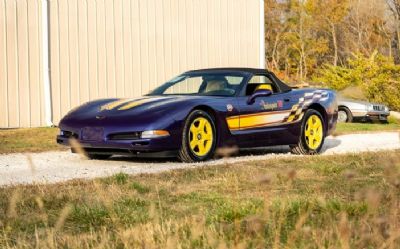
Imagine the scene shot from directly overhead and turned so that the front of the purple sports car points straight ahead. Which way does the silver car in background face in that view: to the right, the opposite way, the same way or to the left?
to the left

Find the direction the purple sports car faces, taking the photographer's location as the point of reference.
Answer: facing the viewer and to the left of the viewer

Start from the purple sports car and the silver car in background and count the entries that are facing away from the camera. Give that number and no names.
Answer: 0

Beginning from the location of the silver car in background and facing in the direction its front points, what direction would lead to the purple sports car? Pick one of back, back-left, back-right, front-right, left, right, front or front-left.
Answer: front-right

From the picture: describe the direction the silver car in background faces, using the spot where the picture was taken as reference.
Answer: facing the viewer and to the right of the viewer

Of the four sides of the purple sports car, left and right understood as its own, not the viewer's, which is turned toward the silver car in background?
back
